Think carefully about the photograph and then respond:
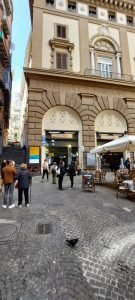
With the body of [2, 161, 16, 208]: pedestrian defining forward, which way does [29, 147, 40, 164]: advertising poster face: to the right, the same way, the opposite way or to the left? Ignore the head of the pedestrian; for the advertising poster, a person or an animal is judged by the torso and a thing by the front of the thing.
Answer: the opposite way

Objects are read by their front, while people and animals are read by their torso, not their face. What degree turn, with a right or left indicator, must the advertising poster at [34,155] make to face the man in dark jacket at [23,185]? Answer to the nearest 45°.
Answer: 0° — it already faces them

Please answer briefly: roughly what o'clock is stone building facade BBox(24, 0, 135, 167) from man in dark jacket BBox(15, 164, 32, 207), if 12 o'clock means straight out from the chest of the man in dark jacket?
The stone building facade is roughly at 1 o'clock from the man in dark jacket.

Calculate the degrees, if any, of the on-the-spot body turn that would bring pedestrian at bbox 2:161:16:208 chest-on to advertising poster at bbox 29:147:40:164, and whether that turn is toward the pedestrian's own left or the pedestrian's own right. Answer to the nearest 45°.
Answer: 0° — they already face it

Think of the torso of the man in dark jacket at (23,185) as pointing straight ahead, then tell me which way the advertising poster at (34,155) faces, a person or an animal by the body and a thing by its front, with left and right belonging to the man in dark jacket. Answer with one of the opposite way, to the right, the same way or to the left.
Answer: the opposite way

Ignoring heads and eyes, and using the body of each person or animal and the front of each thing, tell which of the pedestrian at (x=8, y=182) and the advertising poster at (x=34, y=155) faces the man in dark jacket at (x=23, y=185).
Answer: the advertising poster

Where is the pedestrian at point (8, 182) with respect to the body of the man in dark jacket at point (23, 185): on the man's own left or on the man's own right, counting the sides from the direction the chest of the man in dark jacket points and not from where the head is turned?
on the man's own left

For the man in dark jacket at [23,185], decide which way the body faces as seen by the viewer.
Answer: away from the camera

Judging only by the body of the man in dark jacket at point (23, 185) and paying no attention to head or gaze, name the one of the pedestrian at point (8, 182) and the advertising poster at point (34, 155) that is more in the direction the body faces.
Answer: the advertising poster

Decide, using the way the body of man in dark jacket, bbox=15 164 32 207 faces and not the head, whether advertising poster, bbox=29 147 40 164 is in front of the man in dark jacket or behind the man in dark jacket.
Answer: in front

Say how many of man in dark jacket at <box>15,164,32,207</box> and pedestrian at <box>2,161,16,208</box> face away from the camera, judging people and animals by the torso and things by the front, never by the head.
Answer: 2

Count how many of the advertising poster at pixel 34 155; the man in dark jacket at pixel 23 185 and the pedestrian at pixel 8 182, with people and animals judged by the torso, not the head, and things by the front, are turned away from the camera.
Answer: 2

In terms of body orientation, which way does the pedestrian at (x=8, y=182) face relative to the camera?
away from the camera

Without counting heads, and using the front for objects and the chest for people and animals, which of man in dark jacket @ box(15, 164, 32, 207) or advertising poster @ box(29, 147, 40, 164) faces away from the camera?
the man in dark jacket
